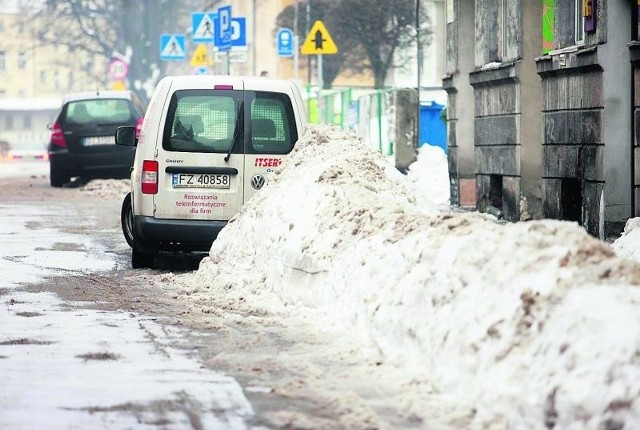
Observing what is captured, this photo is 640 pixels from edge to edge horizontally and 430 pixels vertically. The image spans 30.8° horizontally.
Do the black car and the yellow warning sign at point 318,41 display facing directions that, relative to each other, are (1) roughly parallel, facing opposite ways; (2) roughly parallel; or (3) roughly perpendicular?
roughly parallel, facing opposite ways

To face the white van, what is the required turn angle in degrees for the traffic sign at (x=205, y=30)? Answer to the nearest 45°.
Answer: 0° — it already faces it

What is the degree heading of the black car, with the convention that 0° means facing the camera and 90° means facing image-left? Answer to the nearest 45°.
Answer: approximately 180°

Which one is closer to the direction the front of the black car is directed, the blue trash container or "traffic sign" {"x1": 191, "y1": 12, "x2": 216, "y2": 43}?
the traffic sign

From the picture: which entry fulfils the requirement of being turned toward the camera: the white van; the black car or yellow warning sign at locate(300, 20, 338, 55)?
the yellow warning sign

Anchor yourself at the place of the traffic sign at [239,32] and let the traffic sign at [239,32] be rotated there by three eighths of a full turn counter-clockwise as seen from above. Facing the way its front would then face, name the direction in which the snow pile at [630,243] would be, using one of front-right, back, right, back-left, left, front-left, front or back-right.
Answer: back-right

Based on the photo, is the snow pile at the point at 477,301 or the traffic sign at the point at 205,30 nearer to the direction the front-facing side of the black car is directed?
the traffic sign

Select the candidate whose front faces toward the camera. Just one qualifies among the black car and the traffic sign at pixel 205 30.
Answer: the traffic sign

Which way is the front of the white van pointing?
away from the camera

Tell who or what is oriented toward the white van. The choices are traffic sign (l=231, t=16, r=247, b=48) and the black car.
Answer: the traffic sign

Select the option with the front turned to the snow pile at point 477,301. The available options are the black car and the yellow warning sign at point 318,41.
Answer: the yellow warning sign

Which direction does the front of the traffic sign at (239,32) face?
toward the camera

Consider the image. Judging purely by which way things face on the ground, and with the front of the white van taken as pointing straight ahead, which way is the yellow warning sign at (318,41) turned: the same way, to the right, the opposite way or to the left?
the opposite way

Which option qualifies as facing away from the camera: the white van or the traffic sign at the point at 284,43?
the white van

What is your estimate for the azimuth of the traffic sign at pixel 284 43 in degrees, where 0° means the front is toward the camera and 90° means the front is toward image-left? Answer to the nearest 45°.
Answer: approximately 0°

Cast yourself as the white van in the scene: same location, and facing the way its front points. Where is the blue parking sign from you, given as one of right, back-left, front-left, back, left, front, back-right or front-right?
front

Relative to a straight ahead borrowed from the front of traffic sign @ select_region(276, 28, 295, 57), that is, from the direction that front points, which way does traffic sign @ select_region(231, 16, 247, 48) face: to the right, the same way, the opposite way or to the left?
the same way

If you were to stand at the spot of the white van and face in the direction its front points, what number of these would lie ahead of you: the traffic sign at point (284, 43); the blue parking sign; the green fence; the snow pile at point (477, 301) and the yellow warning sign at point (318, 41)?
4

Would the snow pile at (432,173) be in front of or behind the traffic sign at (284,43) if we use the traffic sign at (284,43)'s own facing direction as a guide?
in front

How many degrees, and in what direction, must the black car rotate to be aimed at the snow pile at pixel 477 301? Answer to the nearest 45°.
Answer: approximately 180°

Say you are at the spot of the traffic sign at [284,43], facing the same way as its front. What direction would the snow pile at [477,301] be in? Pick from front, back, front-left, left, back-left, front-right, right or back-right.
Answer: front

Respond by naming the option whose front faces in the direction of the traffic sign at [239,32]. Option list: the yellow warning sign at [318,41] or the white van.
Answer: the white van

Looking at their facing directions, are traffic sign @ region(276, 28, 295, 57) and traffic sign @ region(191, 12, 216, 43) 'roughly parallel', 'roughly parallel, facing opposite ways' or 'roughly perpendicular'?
roughly parallel
